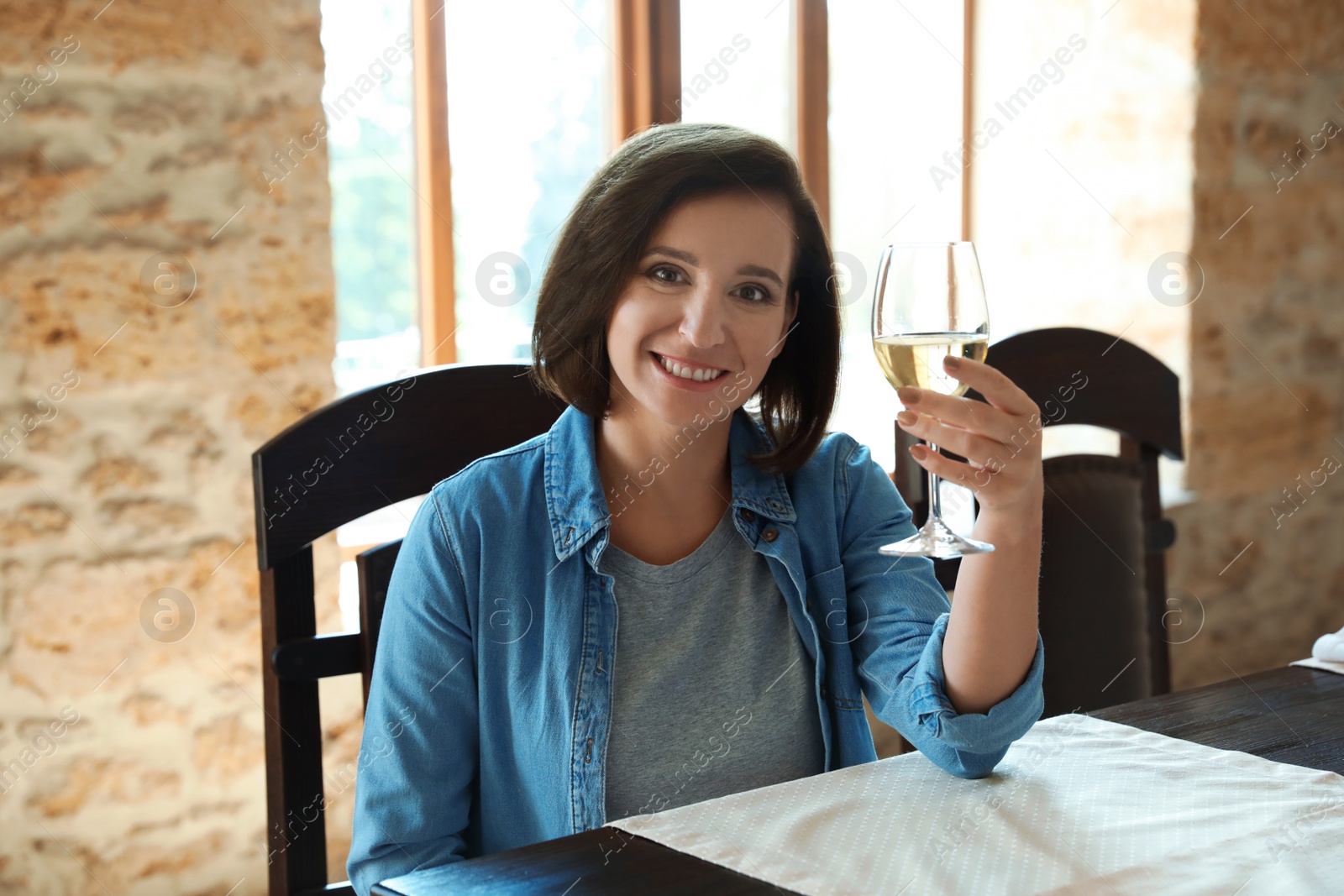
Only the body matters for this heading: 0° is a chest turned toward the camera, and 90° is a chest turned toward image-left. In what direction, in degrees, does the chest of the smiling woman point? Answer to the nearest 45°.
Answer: approximately 0°

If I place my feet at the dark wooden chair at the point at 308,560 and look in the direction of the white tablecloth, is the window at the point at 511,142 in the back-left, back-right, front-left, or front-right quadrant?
back-left

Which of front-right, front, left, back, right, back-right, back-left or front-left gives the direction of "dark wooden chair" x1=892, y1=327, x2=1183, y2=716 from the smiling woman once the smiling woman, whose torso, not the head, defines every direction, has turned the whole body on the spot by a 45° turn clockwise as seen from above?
back

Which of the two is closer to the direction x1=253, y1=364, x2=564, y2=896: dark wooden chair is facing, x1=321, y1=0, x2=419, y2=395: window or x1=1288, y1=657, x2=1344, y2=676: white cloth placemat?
the white cloth placemat

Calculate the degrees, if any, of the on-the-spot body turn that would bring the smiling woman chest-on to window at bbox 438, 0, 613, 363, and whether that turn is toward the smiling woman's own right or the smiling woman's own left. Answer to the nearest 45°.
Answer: approximately 180°

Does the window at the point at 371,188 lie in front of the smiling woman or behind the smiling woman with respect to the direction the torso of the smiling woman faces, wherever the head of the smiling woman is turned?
behind

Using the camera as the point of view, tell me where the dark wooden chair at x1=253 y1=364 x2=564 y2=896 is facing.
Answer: facing the viewer and to the right of the viewer

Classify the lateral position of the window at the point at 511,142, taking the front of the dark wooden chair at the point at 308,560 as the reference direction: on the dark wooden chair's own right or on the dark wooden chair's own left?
on the dark wooden chair's own left

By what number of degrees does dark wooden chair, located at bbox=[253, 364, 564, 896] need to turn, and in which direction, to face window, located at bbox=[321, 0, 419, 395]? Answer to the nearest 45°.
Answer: approximately 135° to its left

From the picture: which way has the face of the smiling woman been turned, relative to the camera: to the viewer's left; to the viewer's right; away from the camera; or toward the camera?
toward the camera
